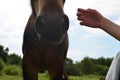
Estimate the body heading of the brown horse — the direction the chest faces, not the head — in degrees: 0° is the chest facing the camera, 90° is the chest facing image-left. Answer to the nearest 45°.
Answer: approximately 0°
